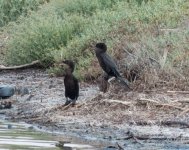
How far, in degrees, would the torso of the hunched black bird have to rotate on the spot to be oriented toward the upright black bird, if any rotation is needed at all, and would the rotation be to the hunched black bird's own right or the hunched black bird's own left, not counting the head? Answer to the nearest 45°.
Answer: approximately 45° to the hunched black bird's own left

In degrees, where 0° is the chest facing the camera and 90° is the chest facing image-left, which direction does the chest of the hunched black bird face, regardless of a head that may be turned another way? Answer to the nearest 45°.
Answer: approximately 90°
